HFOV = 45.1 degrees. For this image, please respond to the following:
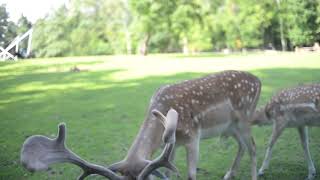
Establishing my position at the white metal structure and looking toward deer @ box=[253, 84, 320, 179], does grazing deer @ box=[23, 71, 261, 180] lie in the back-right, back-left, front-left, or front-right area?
front-right

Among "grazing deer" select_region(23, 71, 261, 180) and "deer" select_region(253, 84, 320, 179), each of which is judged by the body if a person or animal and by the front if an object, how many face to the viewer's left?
2

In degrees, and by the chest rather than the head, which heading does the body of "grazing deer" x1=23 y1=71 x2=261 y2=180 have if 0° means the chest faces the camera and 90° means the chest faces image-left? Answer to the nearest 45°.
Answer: approximately 90°

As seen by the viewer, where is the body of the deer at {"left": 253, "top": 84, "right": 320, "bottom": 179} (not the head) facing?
to the viewer's left

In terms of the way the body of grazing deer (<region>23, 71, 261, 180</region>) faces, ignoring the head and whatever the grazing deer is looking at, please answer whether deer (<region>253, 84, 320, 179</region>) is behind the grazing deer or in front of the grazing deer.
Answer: behind

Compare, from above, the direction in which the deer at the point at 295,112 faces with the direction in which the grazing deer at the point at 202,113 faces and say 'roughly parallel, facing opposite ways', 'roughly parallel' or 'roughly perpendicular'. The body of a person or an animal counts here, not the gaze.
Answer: roughly parallel
